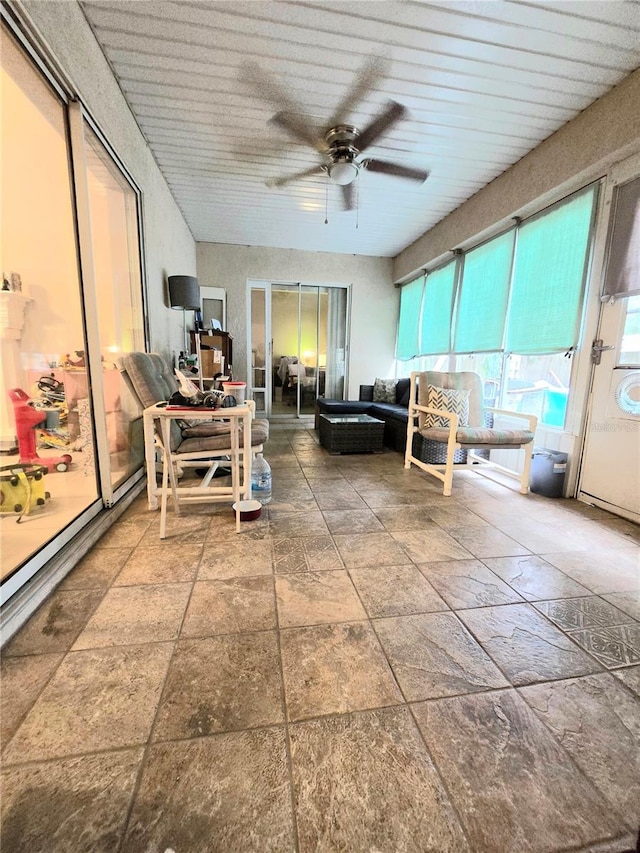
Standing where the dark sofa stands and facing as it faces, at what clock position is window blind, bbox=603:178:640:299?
The window blind is roughly at 9 o'clock from the dark sofa.

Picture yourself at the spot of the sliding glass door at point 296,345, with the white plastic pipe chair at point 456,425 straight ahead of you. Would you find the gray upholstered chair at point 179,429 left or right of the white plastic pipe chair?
right

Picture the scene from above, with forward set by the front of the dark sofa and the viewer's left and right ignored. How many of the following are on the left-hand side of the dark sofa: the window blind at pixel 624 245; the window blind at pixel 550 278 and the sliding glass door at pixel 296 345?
2

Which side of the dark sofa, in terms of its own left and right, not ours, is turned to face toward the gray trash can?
left
